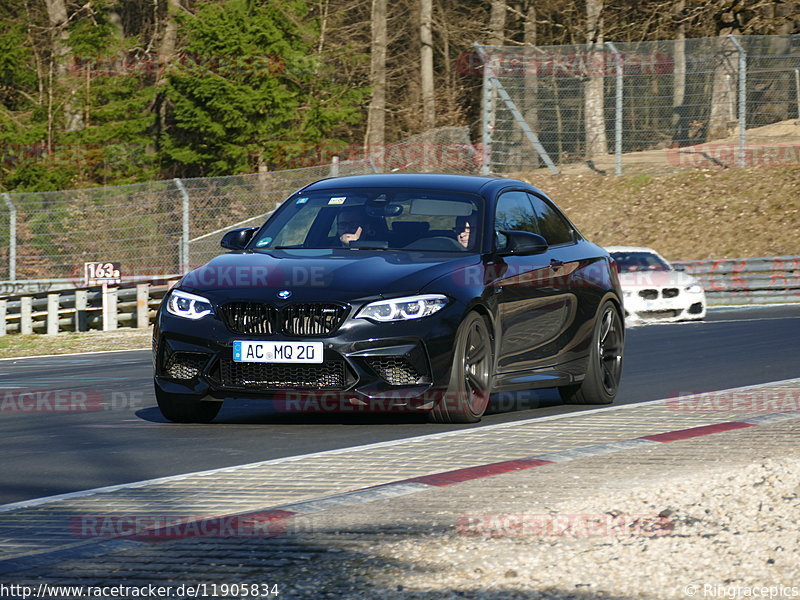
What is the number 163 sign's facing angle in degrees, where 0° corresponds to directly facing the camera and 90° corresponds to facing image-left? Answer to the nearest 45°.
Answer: approximately 0°

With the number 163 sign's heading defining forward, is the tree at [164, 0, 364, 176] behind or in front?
behind

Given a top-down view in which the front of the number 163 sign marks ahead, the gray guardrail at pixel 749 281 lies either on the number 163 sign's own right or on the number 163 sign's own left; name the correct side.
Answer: on the number 163 sign's own left

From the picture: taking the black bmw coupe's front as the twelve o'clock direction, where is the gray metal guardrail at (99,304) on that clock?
The gray metal guardrail is roughly at 4 o'clock from the black bmw coupe.

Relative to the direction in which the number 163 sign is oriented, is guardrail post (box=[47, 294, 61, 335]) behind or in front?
in front

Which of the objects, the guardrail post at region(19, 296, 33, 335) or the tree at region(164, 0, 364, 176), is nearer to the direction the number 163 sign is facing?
the guardrail post

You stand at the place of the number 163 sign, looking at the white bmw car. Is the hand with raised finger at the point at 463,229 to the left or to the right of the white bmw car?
right

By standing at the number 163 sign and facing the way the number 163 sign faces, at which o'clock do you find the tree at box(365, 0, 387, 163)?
The tree is roughly at 7 o'clock from the number 163 sign.

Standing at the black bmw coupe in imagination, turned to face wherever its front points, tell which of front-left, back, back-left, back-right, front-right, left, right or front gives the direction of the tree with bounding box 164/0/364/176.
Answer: back-right
